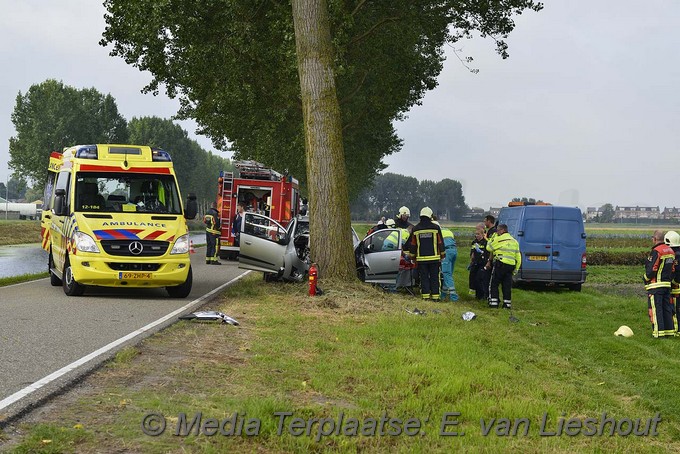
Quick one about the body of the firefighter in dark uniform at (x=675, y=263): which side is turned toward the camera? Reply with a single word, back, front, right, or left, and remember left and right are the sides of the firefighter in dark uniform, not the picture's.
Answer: left

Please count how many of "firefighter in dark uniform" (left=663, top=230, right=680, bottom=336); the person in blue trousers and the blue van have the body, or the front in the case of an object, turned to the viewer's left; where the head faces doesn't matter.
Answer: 2

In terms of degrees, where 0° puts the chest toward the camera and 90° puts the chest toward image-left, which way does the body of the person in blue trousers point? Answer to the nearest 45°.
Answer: approximately 90°

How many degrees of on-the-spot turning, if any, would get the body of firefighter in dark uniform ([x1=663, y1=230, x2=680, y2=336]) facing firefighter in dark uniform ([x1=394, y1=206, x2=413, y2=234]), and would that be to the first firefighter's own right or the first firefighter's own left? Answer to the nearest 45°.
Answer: approximately 45° to the first firefighter's own right

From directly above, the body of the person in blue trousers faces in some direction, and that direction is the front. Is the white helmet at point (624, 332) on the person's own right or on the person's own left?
on the person's own left

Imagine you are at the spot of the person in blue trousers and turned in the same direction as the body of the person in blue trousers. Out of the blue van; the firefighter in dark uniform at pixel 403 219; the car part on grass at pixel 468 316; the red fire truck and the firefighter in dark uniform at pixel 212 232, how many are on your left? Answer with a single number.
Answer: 1

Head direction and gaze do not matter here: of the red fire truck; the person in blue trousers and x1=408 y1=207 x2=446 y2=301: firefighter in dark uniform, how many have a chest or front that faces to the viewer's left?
1

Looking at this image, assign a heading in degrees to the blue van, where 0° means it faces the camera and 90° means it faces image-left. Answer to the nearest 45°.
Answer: approximately 180°

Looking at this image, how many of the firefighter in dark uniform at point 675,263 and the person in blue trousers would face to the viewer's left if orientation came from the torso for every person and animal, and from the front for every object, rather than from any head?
2
